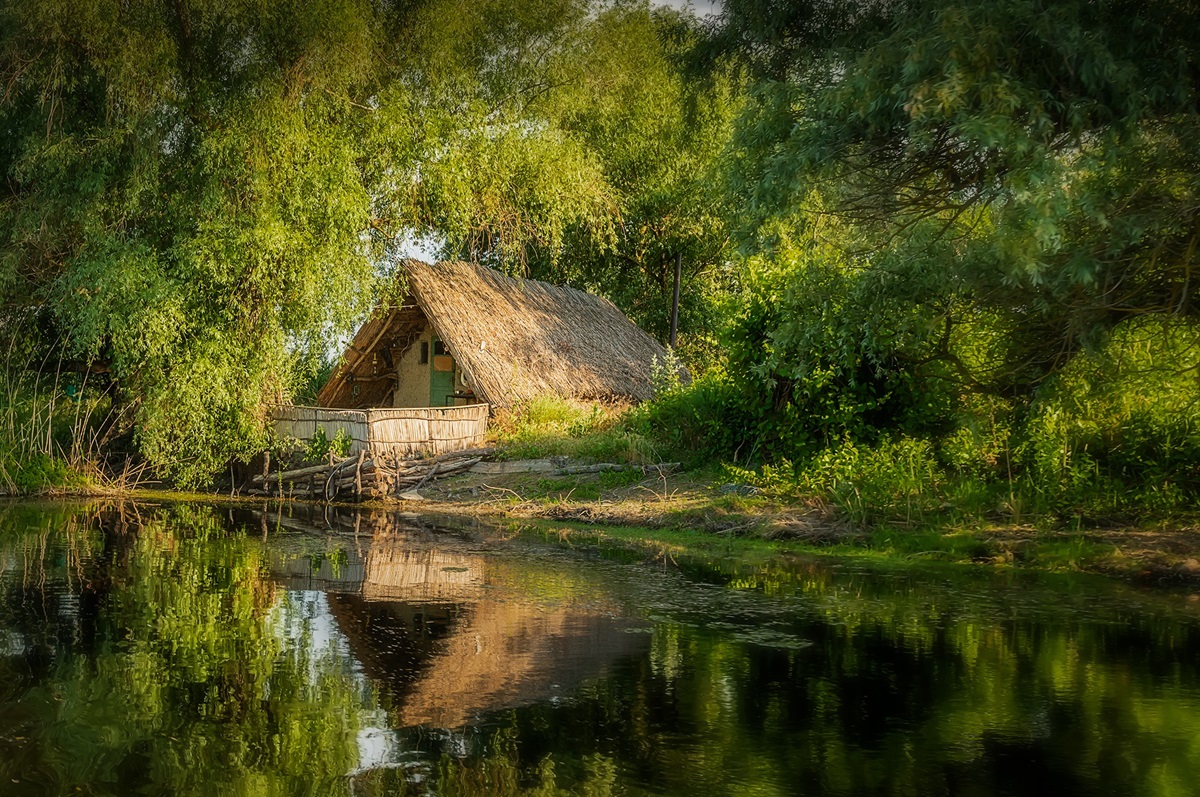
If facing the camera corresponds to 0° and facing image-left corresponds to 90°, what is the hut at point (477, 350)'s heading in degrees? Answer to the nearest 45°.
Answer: approximately 45°

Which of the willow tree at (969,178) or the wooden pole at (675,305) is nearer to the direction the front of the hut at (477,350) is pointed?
the willow tree

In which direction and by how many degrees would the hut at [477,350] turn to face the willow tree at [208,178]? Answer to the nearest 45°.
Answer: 0° — it already faces it

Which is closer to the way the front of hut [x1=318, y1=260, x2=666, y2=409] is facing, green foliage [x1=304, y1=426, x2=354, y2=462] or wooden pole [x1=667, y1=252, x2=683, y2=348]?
the green foliage

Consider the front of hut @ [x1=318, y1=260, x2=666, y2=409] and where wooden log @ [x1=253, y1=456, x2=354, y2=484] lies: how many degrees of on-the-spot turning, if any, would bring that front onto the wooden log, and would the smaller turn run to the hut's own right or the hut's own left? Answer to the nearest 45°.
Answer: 0° — it already faces it

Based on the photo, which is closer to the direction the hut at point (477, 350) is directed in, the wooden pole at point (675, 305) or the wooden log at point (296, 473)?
the wooden log

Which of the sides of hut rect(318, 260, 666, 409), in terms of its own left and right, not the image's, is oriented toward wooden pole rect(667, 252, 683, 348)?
back

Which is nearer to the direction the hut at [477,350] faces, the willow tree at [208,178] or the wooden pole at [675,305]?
the willow tree
